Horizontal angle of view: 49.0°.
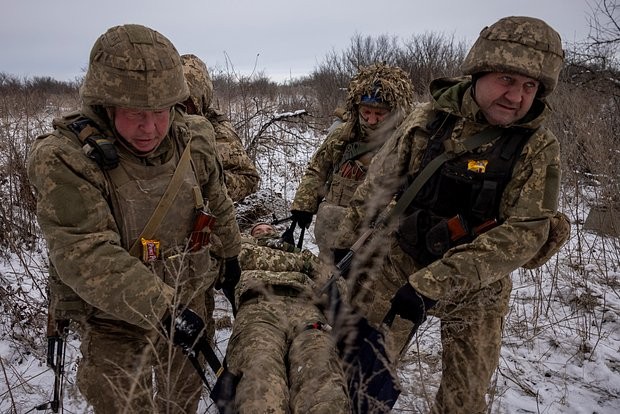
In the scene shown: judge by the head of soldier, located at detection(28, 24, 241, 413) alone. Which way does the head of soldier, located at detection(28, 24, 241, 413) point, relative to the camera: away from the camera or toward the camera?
toward the camera

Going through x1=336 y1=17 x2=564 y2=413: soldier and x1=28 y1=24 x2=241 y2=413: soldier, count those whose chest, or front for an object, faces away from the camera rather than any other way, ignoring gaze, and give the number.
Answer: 0

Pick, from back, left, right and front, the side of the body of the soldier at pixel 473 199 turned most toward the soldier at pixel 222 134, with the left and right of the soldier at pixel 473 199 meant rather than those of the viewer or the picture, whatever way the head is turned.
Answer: right

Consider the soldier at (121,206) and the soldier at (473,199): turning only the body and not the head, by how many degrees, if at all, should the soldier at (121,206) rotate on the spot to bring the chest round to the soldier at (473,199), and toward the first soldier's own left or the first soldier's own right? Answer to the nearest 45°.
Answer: approximately 45° to the first soldier's own left

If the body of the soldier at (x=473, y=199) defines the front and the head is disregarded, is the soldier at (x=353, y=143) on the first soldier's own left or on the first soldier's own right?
on the first soldier's own right

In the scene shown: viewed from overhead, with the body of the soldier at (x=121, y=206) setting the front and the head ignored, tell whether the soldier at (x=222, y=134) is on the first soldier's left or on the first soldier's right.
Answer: on the first soldier's left

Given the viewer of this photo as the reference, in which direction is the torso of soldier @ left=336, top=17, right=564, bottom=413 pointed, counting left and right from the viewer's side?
facing the viewer and to the left of the viewer

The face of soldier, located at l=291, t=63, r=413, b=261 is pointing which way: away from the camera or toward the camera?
toward the camera
